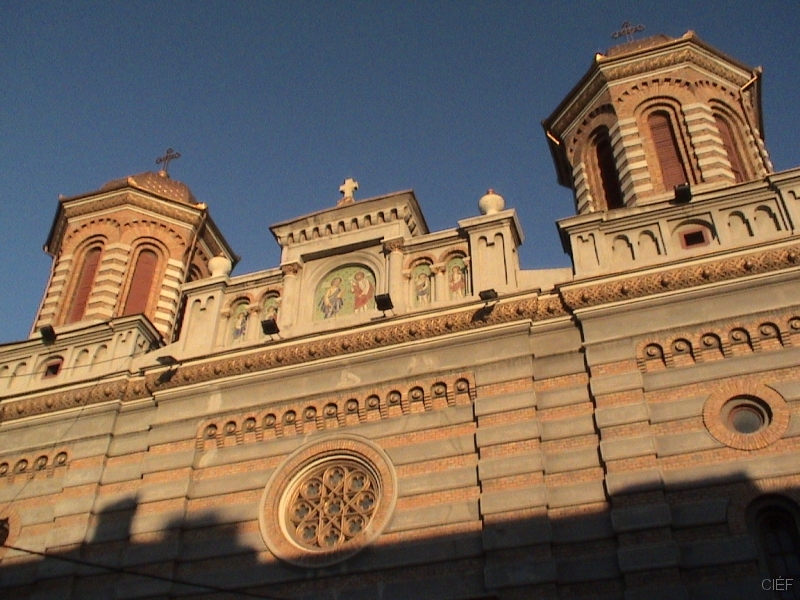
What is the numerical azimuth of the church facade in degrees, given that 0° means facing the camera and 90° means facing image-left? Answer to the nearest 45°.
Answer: approximately 45°
